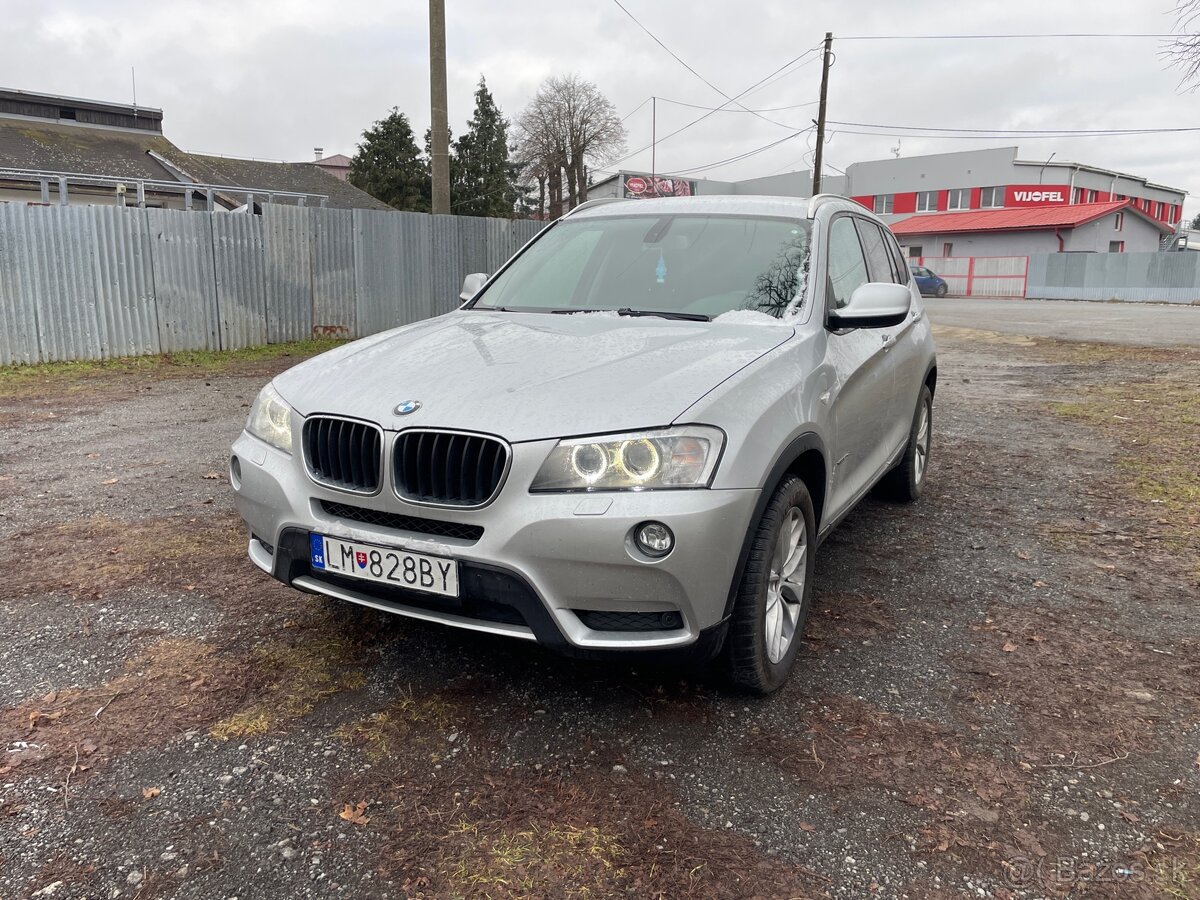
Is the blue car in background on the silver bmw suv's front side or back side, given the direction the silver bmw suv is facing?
on the back side

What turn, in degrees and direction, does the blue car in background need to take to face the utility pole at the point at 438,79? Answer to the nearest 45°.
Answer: approximately 90° to its right

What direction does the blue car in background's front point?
to the viewer's right

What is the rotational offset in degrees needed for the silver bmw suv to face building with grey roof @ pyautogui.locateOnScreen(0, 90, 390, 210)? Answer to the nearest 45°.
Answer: approximately 90° to its right

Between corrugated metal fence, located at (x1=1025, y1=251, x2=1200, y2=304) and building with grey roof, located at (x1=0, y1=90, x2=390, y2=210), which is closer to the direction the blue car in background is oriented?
the corrugated metal fence

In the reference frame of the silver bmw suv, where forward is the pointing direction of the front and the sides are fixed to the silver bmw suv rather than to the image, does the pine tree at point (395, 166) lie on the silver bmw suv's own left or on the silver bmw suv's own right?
on the silver bmw suv's own right

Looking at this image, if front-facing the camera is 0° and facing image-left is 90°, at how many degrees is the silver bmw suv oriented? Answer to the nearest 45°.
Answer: approximately 45°

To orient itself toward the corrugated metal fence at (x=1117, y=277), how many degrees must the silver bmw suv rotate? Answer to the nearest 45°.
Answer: approximately 180°

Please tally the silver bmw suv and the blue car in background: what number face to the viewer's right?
1

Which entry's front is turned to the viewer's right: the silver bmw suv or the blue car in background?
the blue car in background

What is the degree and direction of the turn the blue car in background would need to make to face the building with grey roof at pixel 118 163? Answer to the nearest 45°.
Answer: approximately 135° to its right
